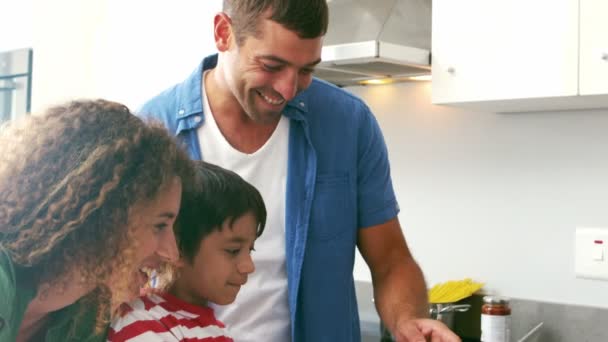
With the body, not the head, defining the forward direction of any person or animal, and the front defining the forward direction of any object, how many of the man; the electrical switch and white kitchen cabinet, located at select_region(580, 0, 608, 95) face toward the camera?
3

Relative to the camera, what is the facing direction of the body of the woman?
to the viewer's right

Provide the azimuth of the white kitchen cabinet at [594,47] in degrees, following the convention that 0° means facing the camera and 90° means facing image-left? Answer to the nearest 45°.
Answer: approximately 0°

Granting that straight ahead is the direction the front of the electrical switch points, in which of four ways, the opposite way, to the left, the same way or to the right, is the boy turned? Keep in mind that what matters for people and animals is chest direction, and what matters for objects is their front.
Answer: to the left

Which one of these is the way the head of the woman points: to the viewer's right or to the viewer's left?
to the viewer's right

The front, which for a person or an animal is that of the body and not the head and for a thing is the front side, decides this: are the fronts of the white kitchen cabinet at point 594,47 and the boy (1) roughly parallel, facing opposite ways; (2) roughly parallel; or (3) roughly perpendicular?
roughly perpendicular

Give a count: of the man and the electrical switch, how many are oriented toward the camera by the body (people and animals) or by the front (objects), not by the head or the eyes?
2

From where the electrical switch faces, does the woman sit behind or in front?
in front
